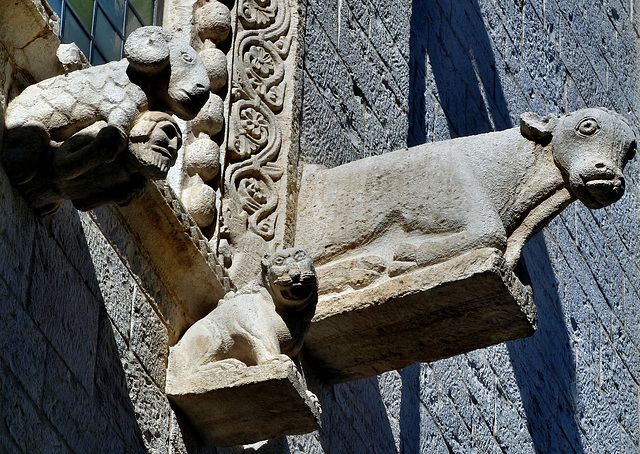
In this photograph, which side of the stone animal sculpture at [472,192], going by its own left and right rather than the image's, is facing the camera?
right

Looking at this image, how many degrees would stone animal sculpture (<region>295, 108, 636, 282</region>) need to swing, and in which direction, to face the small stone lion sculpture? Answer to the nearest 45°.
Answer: approximately 135° to its right

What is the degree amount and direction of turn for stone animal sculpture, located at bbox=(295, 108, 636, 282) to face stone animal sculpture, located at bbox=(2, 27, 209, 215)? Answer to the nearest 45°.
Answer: approximately 135° to its right

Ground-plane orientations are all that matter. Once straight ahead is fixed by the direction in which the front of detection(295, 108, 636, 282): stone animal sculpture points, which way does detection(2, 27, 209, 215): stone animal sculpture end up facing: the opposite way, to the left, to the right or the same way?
the same way

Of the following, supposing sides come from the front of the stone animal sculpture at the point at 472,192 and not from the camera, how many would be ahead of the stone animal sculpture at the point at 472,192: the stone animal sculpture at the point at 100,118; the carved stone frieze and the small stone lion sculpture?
0

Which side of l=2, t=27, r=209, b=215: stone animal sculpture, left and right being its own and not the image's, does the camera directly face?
right

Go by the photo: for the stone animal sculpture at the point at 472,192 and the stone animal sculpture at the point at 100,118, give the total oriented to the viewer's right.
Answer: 2

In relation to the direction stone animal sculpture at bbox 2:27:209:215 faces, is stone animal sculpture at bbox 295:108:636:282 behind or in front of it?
in front

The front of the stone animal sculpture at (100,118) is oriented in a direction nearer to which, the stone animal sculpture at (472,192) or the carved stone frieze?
the stone animal sculpture

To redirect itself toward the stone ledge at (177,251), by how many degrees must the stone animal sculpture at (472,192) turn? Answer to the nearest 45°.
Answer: approximately 135° to its right
